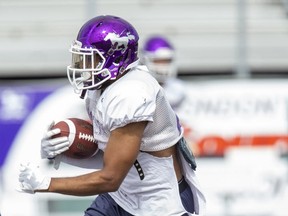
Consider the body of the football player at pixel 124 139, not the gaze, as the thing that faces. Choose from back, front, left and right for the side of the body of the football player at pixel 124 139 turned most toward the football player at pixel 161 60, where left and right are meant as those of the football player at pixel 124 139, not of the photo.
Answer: right

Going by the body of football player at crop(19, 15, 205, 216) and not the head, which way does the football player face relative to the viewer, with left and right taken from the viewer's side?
facing to the left of the viewer

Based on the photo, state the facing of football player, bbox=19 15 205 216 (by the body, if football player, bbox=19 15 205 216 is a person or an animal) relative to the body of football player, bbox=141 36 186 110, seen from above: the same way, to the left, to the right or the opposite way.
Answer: to the right

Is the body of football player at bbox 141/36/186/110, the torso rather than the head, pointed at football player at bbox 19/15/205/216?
yes

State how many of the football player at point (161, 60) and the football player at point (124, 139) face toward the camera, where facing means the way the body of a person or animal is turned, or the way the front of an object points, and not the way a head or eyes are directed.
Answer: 1

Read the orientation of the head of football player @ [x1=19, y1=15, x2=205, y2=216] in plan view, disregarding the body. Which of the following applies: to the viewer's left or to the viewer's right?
to the viewer's left
